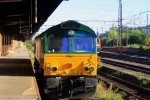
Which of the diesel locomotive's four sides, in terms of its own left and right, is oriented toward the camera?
front
